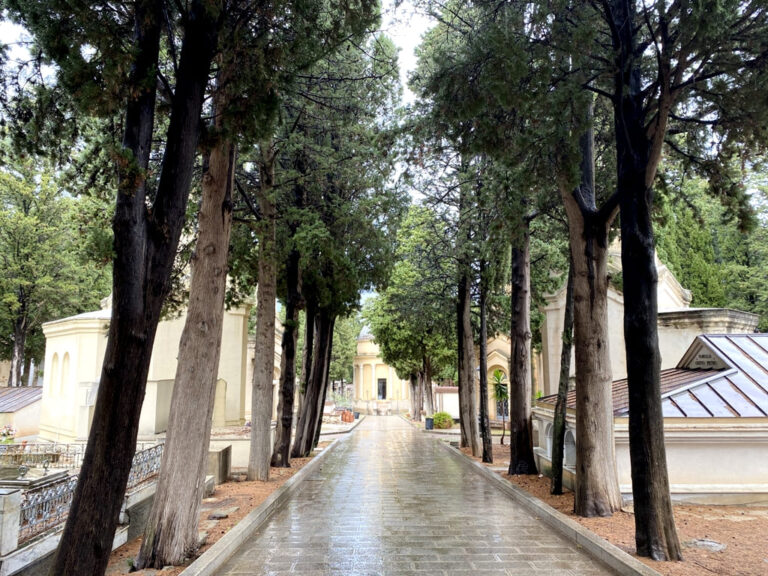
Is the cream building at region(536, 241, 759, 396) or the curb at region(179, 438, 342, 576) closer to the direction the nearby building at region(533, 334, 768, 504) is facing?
the curb

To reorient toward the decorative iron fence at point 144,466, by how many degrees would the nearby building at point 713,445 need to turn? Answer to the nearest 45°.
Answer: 0° — it already faces it

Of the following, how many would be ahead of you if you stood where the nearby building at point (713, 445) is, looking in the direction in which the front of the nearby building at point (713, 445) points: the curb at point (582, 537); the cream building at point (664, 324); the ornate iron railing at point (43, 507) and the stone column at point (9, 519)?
3

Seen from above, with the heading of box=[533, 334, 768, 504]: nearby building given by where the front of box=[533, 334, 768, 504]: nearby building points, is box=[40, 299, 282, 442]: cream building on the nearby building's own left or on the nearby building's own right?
on the nearby building's own right

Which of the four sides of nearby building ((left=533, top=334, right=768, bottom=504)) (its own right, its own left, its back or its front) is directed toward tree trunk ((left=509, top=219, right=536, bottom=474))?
right

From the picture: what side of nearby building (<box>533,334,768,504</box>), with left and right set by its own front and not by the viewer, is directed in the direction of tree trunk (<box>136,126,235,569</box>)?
front

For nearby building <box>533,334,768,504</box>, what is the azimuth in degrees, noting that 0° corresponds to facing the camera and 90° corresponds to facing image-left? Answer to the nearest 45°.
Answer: approximately 45°

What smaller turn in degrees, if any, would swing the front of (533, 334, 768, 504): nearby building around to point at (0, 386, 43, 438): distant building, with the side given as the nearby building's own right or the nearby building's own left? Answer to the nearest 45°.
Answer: approximately 45° to the nearby building's own right

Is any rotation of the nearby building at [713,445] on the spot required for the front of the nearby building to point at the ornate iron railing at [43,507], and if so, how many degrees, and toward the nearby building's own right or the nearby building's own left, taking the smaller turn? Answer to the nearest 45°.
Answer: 0° — it already faces it

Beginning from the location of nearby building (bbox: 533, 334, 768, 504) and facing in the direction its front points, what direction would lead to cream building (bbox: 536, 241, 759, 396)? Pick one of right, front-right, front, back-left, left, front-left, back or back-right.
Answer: back-right

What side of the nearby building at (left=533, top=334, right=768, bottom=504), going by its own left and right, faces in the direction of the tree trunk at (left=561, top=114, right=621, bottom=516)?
front

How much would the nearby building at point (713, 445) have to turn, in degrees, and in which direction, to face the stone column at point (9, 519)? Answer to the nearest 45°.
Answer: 0° — it already faces it

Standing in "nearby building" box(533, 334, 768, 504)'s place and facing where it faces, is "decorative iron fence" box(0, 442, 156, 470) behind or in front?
in front
